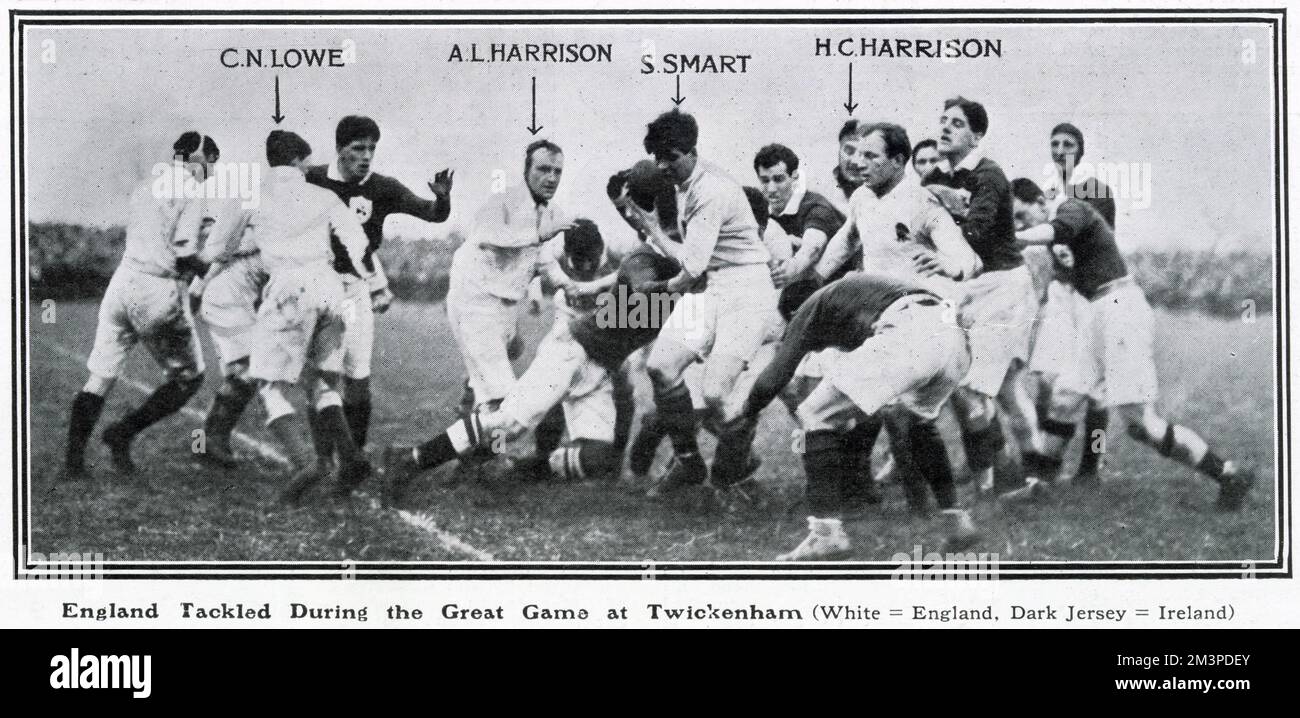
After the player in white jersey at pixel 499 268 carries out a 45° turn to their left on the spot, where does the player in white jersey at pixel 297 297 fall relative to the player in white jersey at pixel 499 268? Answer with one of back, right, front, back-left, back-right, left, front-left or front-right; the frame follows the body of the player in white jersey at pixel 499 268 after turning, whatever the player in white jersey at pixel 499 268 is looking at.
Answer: back

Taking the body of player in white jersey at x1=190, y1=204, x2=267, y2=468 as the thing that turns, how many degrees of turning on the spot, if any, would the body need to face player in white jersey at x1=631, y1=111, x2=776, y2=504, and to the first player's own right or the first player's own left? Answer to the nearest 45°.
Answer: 0° — they already face them

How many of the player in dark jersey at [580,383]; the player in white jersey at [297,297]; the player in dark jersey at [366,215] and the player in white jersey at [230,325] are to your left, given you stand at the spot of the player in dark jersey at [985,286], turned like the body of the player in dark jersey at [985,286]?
0

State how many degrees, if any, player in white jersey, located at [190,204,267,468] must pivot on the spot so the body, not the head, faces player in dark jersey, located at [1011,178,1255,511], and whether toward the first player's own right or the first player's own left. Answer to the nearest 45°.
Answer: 0° — they already face them

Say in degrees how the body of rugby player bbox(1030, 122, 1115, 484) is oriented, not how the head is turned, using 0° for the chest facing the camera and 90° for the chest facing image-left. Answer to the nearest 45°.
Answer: approximately 45°

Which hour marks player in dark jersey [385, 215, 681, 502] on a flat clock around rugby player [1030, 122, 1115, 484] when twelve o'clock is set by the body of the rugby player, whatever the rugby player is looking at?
The player in dark jersey is roughly at 1 o'clock from the rugby player.

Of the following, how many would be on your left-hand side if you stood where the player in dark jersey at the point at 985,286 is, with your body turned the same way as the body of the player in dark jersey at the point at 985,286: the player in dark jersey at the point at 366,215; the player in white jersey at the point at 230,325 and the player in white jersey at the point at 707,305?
0

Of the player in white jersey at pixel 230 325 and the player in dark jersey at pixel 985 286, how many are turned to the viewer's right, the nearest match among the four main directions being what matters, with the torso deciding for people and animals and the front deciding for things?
1

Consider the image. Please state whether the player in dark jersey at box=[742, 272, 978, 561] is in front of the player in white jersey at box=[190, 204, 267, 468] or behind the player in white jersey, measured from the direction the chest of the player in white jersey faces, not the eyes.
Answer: in front

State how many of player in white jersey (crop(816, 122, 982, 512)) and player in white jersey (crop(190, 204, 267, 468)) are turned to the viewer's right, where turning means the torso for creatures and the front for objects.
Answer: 1

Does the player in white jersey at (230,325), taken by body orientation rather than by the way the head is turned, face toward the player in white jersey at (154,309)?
no

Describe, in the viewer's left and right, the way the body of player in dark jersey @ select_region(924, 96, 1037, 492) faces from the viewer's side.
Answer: facing the viewer and to the left of the viewer

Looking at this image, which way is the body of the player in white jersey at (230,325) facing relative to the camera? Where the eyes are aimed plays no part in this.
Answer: to the viewer's right

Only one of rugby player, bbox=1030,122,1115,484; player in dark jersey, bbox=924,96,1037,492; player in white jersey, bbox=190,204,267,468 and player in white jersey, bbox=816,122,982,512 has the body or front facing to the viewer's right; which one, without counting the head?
player in white jersey, bbox=190,204,267,468

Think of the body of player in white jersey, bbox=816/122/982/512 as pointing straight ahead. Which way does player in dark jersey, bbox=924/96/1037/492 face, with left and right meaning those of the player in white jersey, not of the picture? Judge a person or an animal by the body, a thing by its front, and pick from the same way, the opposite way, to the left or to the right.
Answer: the same way

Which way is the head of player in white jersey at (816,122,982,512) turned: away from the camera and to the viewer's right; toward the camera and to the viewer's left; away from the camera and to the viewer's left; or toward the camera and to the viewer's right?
toward the camera and to the viewer's left

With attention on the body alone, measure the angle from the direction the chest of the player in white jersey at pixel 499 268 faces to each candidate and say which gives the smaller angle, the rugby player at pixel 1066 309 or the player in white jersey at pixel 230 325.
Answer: the rugby player

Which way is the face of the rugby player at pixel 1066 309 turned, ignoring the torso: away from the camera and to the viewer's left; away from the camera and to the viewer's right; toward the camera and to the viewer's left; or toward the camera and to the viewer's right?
toward the camera and to the viewer's left
